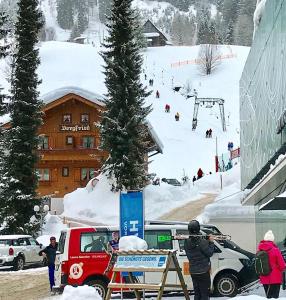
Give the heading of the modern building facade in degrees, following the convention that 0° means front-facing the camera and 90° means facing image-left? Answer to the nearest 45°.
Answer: approximately 45°

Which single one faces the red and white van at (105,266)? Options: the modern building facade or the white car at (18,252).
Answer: the modern building facade

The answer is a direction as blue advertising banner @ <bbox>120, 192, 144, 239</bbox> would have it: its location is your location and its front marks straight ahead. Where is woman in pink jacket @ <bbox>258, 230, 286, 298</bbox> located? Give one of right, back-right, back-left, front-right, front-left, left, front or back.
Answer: front-left

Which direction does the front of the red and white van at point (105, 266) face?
to the viewer's right

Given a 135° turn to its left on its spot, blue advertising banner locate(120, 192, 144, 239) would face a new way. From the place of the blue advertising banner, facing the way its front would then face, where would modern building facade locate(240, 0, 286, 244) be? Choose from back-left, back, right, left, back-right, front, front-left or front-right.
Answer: front

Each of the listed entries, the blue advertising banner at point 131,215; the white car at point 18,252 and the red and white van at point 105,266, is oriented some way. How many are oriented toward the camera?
1
